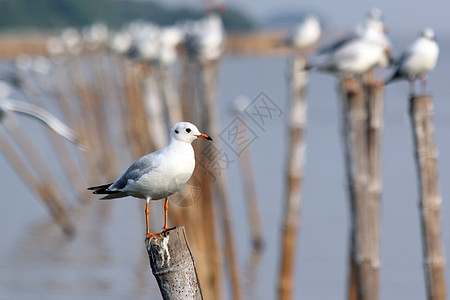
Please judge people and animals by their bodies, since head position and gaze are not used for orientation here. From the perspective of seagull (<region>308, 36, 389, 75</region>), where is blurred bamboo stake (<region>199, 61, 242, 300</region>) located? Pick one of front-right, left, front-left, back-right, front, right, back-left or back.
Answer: back-left

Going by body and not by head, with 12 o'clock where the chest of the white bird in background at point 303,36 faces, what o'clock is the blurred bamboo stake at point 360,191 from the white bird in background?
The blurred bamboo stake is roughly at 3 o'clock from the white bird in background.

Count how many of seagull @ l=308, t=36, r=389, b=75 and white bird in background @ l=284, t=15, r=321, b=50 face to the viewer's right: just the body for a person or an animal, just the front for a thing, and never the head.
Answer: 2

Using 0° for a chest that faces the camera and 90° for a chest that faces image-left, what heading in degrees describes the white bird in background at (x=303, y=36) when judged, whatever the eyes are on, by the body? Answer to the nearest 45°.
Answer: approximately 270°

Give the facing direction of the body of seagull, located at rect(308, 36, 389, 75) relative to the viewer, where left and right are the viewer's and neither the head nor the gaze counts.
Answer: facing to the right of the viewer

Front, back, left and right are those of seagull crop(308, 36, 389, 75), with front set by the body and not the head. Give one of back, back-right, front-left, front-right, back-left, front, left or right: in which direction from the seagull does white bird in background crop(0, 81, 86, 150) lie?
back-right

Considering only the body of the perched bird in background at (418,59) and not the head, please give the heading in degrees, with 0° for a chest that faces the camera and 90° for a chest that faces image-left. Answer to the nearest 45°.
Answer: approximately 315°

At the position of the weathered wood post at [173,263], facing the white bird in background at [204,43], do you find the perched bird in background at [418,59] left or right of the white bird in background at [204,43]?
right
